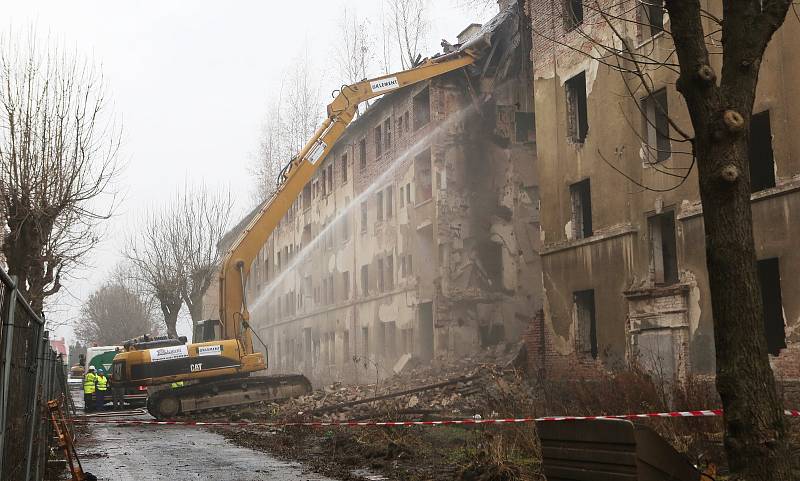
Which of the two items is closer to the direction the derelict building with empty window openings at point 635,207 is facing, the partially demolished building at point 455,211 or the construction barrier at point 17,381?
the construction barrier

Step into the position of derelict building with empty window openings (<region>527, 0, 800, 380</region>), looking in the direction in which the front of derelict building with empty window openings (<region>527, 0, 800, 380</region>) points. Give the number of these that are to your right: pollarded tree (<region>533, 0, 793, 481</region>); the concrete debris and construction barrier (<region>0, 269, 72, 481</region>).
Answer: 1

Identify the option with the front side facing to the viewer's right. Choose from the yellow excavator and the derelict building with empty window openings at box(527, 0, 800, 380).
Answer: the yellow excavator

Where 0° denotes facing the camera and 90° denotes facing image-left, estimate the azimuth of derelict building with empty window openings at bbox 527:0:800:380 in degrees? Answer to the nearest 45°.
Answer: approximately 45°

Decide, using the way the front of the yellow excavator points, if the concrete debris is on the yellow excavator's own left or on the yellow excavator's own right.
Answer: on the yellow excavator's own left

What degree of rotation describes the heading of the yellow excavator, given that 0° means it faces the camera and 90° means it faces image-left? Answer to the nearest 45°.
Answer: approximately 270°

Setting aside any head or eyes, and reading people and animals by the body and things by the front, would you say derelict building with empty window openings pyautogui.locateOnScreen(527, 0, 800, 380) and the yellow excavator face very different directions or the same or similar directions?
very different directions

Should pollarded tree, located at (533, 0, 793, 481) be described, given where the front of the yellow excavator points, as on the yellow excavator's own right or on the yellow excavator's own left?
on the yellow excavator's own right

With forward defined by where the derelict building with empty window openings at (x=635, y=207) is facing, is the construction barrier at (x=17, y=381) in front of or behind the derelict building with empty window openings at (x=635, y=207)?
in front

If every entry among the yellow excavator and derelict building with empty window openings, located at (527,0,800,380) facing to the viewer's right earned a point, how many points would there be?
1
